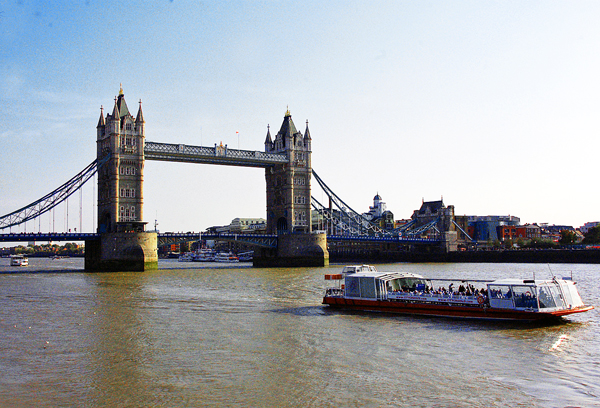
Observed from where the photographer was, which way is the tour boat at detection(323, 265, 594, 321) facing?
facing the viewer and to the right of the viewer
